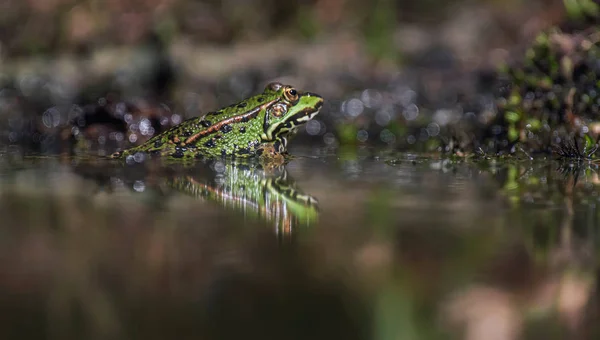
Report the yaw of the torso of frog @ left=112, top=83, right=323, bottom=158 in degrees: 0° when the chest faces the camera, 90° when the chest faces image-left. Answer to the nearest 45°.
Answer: approximately 270°
